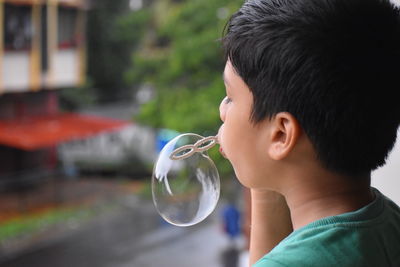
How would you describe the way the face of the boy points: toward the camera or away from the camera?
away from the camera

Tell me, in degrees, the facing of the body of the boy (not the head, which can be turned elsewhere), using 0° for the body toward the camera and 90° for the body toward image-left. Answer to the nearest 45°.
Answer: approximately 135°

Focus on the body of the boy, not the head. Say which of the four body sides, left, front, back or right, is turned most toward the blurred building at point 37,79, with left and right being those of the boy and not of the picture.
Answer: front
